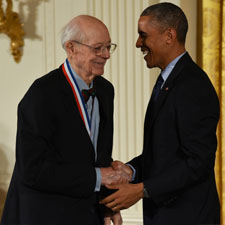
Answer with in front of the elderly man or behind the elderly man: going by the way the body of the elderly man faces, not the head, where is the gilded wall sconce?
behind

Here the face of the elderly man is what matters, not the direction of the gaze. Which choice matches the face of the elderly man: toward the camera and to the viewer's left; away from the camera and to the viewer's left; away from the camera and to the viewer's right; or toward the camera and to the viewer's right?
toward the camera and to the viewer's right

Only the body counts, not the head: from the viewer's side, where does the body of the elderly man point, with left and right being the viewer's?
facing the viewer and to the right of the viewer

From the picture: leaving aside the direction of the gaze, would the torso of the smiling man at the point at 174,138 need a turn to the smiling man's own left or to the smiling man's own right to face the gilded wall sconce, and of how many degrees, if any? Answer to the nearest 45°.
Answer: approximately 45° to the smiling man's own right

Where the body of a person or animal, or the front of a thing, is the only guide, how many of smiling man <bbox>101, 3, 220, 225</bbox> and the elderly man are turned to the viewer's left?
1

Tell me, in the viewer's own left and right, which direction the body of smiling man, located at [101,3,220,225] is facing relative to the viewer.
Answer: facing to the left of the viewer

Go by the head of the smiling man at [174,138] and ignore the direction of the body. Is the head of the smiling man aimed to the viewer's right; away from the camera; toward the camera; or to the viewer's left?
to the viewer's left
